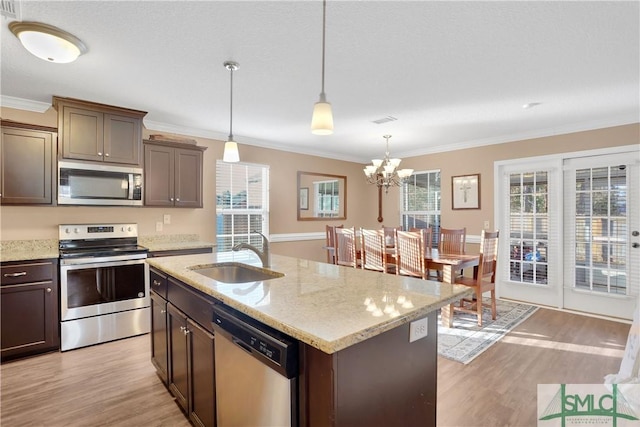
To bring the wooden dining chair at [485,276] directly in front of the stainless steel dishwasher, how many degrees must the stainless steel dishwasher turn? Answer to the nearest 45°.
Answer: approximately 180°

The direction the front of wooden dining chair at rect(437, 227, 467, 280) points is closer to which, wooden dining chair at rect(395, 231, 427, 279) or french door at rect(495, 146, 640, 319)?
the wooden dining chair

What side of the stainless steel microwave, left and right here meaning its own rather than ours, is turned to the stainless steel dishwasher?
front

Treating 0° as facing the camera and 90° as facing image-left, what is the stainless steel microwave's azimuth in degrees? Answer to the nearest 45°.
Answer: approximately 0°

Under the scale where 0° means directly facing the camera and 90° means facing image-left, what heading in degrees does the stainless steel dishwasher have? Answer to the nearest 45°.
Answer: approximately 45°

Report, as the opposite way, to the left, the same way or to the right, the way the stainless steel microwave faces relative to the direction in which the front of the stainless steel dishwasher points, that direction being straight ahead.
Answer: to the left

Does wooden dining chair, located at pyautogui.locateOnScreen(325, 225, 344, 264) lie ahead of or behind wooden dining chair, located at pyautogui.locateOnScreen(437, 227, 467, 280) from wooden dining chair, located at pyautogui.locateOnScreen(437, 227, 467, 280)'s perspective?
ahead

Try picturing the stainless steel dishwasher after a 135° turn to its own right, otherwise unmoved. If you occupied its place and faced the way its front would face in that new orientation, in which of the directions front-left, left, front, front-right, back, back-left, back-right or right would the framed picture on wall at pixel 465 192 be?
front-right
